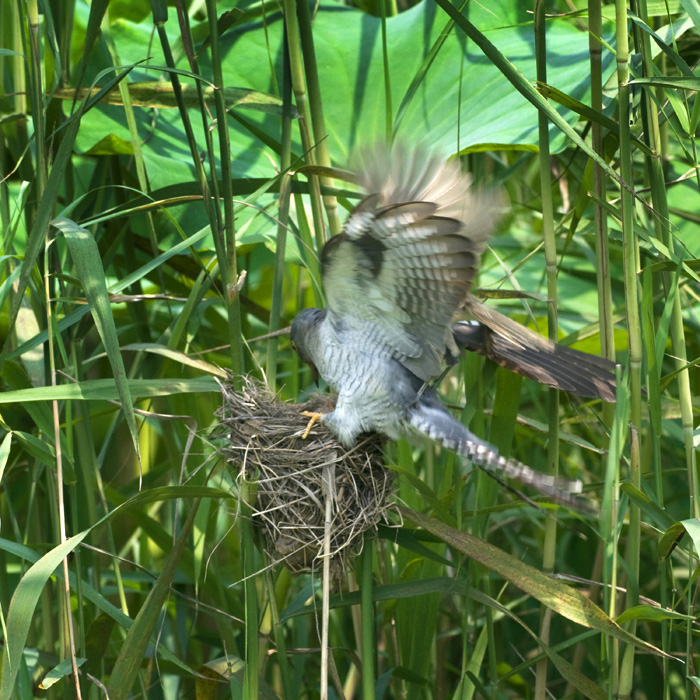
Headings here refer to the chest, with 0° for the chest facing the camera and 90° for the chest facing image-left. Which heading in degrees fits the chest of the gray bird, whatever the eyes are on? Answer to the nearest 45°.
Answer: approximately 90°
